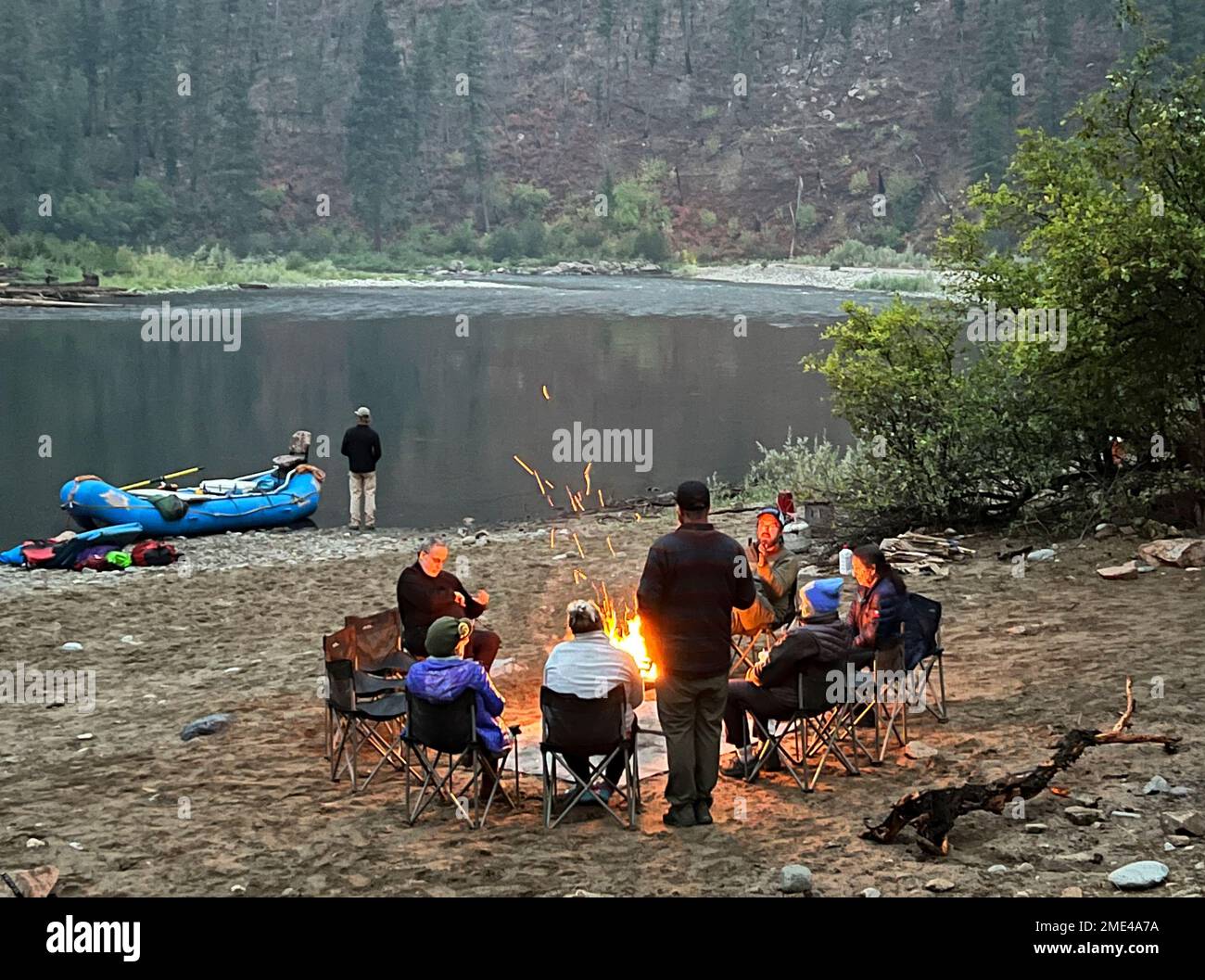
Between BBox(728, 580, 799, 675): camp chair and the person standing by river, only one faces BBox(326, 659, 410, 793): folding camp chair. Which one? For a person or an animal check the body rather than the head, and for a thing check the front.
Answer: the camp chair

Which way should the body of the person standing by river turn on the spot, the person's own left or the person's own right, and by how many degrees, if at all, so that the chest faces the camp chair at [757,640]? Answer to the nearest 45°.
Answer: approximately 180°

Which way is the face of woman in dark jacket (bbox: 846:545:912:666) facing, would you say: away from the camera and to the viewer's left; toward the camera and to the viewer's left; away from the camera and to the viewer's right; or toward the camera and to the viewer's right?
toward the camera and to the viewer's left

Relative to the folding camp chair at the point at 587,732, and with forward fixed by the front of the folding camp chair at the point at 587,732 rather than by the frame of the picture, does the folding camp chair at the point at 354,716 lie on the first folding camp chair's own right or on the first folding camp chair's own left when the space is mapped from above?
on the first folding camp chair's own left

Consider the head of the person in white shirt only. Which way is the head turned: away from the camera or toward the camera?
away from the camera

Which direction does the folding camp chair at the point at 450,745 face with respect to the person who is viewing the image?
facing away from the viewer and to the right of the viewer

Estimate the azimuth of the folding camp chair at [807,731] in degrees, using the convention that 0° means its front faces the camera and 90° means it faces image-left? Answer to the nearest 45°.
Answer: approximately 135°

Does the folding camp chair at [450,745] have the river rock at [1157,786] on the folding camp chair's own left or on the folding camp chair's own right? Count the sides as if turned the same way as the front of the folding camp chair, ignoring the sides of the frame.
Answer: on the folding camp chair's own right

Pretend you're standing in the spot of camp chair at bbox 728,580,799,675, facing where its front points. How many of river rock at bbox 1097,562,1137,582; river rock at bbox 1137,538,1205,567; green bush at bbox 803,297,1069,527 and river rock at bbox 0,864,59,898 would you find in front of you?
1

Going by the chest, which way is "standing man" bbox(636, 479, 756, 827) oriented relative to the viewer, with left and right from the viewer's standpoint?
facing away from the viewer

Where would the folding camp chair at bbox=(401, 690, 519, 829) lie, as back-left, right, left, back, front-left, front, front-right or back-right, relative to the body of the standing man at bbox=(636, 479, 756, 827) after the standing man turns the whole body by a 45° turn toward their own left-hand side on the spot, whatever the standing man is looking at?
front-left

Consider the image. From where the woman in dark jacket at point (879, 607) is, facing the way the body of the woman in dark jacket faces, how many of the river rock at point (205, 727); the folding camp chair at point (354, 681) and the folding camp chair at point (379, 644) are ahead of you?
3

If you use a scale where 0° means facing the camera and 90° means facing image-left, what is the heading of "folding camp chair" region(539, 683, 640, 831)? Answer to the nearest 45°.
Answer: approximately 180°

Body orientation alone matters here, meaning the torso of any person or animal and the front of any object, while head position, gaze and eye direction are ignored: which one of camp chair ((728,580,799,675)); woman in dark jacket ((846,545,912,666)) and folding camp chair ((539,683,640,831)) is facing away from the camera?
the folding camp chair

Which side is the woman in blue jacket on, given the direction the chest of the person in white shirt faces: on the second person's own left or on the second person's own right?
on the second person's own left

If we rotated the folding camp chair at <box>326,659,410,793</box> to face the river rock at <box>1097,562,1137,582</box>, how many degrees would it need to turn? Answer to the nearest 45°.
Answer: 0° — it already faces it

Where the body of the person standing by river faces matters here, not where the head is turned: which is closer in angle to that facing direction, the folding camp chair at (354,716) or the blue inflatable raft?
the blue inflatable raft

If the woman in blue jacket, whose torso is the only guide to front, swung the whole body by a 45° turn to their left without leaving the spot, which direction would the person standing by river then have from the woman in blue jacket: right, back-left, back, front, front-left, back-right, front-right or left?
front

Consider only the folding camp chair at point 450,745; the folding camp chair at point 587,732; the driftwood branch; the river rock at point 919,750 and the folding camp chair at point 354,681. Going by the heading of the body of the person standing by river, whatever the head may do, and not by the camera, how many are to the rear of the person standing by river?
5

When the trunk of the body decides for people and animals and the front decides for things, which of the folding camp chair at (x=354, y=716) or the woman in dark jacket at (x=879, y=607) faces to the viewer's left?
the woman in dark jacket

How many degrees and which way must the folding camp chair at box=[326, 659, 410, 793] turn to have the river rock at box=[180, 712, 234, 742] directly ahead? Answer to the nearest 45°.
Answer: approximately 90° to its left

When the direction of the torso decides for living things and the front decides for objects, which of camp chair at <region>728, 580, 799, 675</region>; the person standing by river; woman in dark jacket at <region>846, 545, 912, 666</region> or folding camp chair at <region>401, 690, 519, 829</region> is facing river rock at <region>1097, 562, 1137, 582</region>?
the folding camp chair

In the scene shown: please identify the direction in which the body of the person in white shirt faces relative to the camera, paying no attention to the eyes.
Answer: away from the camera
